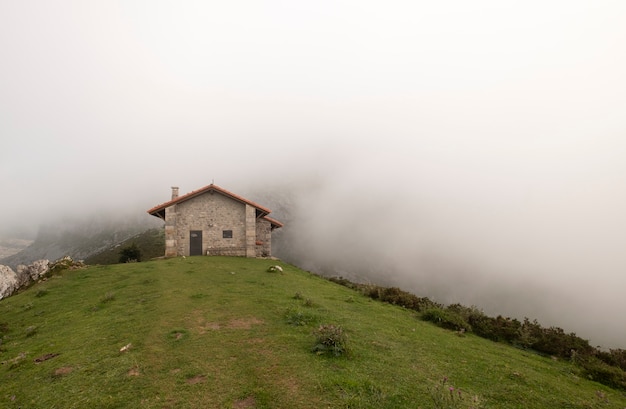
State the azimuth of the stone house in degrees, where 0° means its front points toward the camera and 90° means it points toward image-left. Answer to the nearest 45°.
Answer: approximately 0°

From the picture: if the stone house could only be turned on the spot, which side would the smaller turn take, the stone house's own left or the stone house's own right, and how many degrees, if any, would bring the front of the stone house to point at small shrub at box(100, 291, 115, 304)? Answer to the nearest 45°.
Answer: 0° — it already faces it
